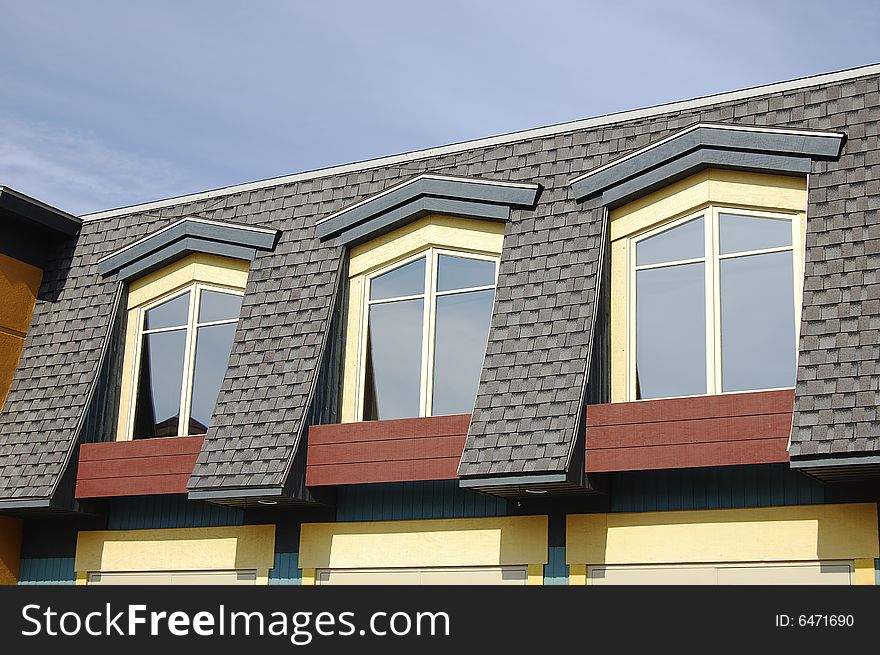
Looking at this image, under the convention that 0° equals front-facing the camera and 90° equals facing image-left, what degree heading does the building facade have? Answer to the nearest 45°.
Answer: approximately 45°
